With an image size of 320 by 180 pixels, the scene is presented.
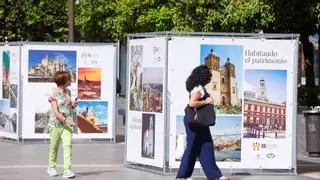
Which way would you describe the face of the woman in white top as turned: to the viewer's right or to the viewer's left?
to the viewer's right

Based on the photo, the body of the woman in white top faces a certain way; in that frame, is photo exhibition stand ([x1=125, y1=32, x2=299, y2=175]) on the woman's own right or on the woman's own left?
on the woman's own left

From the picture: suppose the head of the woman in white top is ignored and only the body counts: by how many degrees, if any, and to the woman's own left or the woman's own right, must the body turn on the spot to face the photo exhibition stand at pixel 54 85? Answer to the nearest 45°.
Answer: approximately 135° to the woman's own left

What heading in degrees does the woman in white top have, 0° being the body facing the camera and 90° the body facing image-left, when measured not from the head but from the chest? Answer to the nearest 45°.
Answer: approximately 270°
